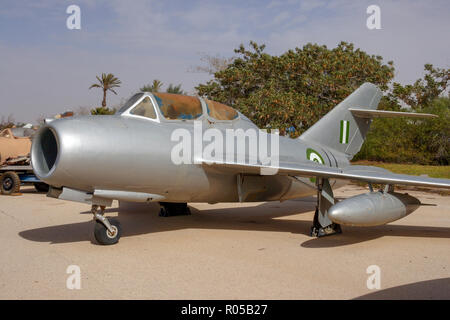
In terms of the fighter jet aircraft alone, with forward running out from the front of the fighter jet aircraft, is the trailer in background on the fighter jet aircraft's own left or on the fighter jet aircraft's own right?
on the fighter jet aircraft's own right

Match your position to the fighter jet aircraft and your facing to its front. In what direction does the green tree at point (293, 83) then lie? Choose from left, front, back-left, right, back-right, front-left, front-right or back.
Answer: back-right

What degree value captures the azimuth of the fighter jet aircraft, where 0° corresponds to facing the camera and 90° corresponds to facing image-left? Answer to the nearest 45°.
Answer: approximately 45°

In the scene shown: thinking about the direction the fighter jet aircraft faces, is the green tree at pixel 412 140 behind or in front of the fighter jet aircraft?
behind
